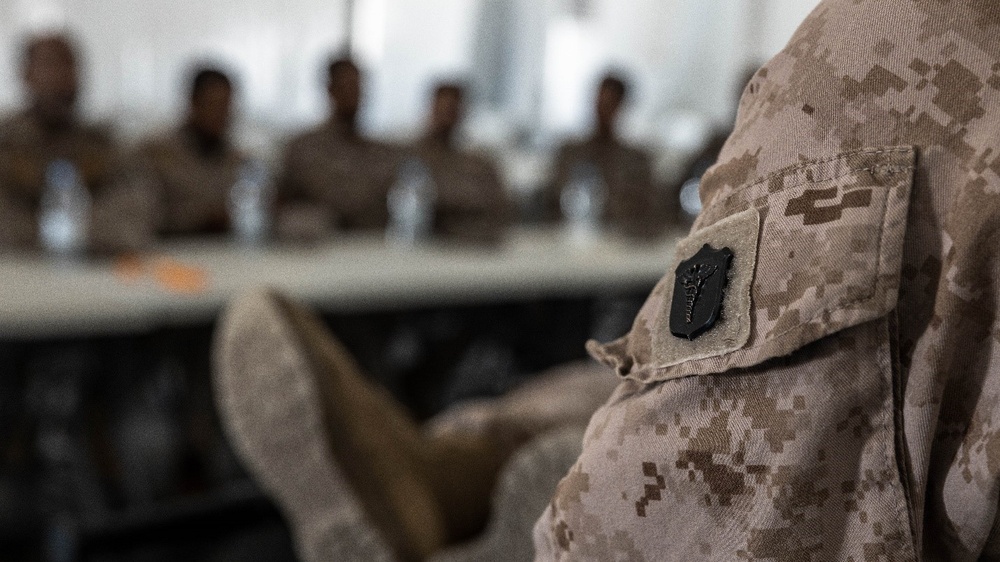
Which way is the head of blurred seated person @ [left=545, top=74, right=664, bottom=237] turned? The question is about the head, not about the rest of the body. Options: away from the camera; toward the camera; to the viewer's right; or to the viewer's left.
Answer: toward the camera

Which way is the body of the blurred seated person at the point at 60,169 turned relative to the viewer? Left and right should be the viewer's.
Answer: facing the viewer

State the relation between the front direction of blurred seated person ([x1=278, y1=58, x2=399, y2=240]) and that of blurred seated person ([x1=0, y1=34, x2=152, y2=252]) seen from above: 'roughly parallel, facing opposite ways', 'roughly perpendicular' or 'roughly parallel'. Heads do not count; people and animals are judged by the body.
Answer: roughly parallel

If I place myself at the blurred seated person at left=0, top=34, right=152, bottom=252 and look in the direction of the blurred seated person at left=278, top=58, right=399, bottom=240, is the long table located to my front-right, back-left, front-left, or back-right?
front-right

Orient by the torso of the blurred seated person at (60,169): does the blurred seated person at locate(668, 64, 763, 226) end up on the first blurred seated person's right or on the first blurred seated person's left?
on the first blurred seated person's left

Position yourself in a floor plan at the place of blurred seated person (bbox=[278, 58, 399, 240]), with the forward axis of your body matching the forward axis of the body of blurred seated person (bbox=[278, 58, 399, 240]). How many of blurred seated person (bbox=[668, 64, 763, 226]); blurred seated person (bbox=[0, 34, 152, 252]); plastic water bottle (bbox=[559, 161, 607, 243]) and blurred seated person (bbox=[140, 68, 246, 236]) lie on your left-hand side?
2

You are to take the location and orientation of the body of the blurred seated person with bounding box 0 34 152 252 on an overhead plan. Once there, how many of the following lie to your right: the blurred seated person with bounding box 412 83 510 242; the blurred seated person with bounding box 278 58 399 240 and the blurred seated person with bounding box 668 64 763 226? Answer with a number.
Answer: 0

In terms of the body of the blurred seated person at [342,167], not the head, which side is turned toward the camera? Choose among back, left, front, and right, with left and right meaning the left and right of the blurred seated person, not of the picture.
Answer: front

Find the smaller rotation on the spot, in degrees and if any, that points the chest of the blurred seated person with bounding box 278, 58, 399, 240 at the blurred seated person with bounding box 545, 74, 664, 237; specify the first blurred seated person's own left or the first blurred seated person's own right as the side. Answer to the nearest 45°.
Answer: approximately 135° to the first blurred seated person's own left

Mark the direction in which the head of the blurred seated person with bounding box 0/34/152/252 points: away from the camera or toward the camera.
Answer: toward the camera

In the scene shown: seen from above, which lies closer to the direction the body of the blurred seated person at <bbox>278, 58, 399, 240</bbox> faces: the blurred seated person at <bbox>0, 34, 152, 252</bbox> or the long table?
the long table

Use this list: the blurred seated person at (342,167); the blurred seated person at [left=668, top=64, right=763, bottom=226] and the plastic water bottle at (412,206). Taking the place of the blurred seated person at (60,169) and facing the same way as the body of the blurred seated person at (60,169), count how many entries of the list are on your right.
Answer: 0

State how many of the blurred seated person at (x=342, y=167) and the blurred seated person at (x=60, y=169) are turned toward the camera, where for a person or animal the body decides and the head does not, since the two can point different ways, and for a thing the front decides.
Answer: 2

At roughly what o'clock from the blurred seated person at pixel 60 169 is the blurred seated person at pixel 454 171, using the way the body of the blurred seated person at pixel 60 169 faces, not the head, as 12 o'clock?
the blurred seated person at pixel 454 171 is roughly at 8 o'clock from the blurred seated person at pixel 60 169.
